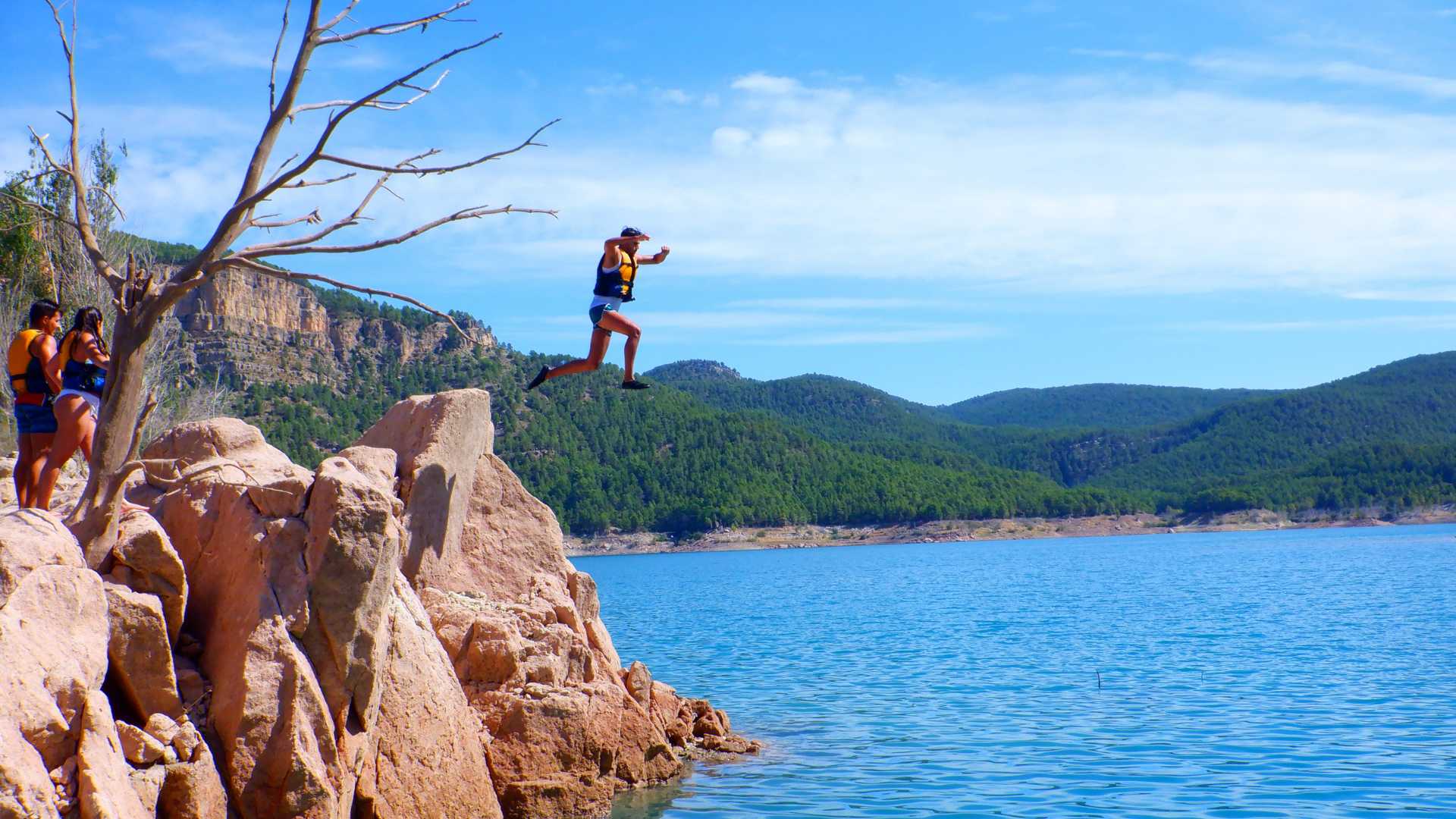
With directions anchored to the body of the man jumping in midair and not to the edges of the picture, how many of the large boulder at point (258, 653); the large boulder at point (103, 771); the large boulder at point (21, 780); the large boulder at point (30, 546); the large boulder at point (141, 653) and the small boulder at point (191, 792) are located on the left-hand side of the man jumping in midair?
0

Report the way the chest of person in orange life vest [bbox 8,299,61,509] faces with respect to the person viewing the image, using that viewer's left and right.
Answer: facing away from the viewer and to the right of the viewer

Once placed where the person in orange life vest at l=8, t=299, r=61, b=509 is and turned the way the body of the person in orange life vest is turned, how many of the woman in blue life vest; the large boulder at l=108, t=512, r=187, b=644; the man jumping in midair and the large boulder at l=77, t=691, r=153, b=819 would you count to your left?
0

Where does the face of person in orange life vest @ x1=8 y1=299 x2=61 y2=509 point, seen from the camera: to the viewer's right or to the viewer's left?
to the viewer's right

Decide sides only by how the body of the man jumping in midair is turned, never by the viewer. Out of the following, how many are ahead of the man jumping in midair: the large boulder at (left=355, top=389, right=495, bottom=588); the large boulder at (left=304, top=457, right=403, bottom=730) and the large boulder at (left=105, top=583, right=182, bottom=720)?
0

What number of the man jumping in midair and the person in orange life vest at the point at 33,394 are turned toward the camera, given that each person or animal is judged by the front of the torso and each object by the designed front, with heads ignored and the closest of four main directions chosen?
0

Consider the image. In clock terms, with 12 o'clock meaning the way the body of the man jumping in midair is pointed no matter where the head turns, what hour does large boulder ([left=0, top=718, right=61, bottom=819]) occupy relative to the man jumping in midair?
The large boulder is roughly at 4 o'clock from the man jumping in midair.

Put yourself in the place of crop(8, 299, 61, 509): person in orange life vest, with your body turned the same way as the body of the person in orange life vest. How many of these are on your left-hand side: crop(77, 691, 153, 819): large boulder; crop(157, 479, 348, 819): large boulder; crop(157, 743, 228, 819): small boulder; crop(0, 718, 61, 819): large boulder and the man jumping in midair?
0

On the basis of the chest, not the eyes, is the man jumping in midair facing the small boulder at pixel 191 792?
no

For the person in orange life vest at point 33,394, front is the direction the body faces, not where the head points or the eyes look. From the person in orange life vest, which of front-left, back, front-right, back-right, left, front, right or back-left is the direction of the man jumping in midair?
front-right

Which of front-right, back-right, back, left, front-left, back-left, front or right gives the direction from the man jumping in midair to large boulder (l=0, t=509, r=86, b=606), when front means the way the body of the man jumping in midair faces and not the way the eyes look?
back-right

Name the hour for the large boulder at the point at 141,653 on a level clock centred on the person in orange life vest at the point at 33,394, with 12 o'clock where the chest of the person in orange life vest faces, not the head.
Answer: The large boulder is roughly at 4 o'clock from the person in orange life vest.

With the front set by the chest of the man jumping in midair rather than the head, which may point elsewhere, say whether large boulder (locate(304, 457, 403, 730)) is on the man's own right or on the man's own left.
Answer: on the man's own right

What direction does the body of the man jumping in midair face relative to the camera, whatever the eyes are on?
to the viewer's right

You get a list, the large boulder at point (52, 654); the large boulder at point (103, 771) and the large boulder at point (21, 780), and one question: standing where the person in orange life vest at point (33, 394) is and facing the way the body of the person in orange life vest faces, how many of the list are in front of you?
0

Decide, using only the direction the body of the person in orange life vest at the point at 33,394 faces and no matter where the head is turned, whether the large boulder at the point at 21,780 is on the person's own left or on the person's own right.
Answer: on the person's own right

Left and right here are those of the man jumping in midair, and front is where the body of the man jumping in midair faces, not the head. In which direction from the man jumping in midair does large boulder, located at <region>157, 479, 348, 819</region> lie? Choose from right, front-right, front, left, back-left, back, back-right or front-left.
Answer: back-right
